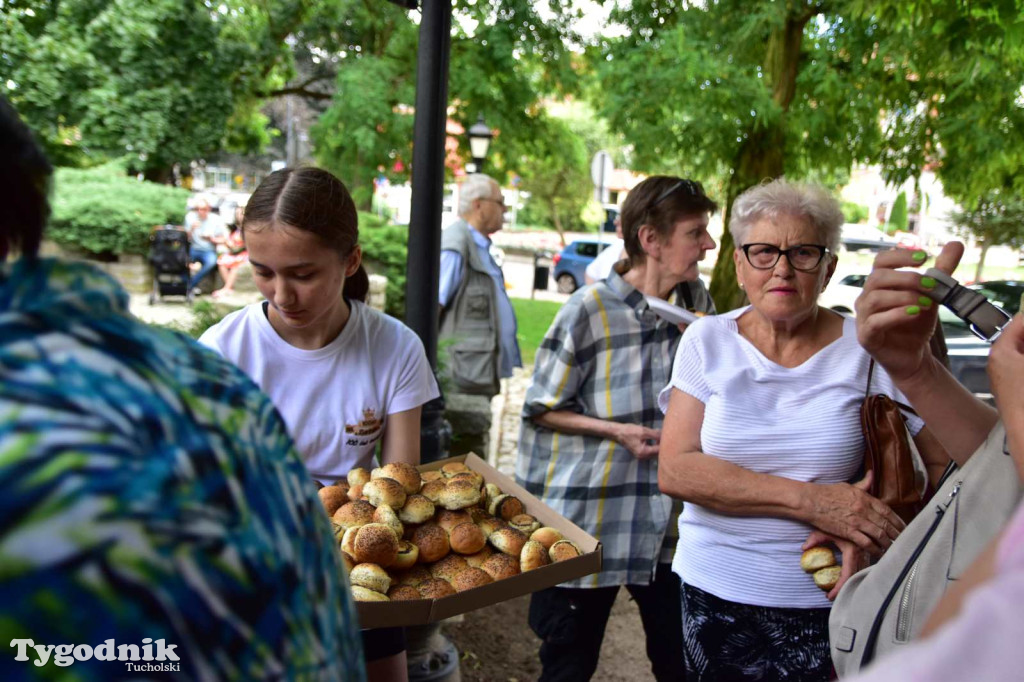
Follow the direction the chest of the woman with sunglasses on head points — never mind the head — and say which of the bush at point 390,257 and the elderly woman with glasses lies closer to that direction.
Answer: the elderly woman with glasses

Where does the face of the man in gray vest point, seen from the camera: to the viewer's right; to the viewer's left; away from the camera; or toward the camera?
to the viewer's right

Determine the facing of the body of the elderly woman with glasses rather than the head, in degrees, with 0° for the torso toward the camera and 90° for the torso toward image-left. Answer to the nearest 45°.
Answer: approximately 0°

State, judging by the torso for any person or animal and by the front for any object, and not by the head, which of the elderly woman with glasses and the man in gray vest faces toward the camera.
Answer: the elderly woman with glasses

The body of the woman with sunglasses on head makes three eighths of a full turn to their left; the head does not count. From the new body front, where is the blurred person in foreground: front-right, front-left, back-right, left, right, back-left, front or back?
back

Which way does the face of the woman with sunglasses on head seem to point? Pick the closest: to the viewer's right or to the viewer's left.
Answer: to the viewer's right

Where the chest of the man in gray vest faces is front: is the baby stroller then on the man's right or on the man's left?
on the man's left

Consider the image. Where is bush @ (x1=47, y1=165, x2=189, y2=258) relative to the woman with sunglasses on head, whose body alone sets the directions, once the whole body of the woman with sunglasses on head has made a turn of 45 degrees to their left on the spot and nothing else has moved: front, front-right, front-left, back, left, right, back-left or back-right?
back-left

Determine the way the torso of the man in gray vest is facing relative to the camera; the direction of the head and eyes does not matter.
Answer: to the viewer's right

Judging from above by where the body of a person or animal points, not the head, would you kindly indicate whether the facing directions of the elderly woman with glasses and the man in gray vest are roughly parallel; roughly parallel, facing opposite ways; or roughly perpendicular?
roughly perpendicular

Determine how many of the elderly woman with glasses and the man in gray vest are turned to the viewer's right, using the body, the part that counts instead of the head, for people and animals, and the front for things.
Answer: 1

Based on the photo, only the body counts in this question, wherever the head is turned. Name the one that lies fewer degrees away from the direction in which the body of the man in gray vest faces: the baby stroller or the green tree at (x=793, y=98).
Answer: the green tree

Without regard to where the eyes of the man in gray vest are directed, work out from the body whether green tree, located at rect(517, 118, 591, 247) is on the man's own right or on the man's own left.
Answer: on the man's own left

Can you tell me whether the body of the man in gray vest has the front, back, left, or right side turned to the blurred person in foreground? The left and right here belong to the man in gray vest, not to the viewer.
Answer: right

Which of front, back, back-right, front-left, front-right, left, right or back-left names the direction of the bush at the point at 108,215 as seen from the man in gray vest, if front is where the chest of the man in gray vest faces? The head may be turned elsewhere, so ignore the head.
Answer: back-left
